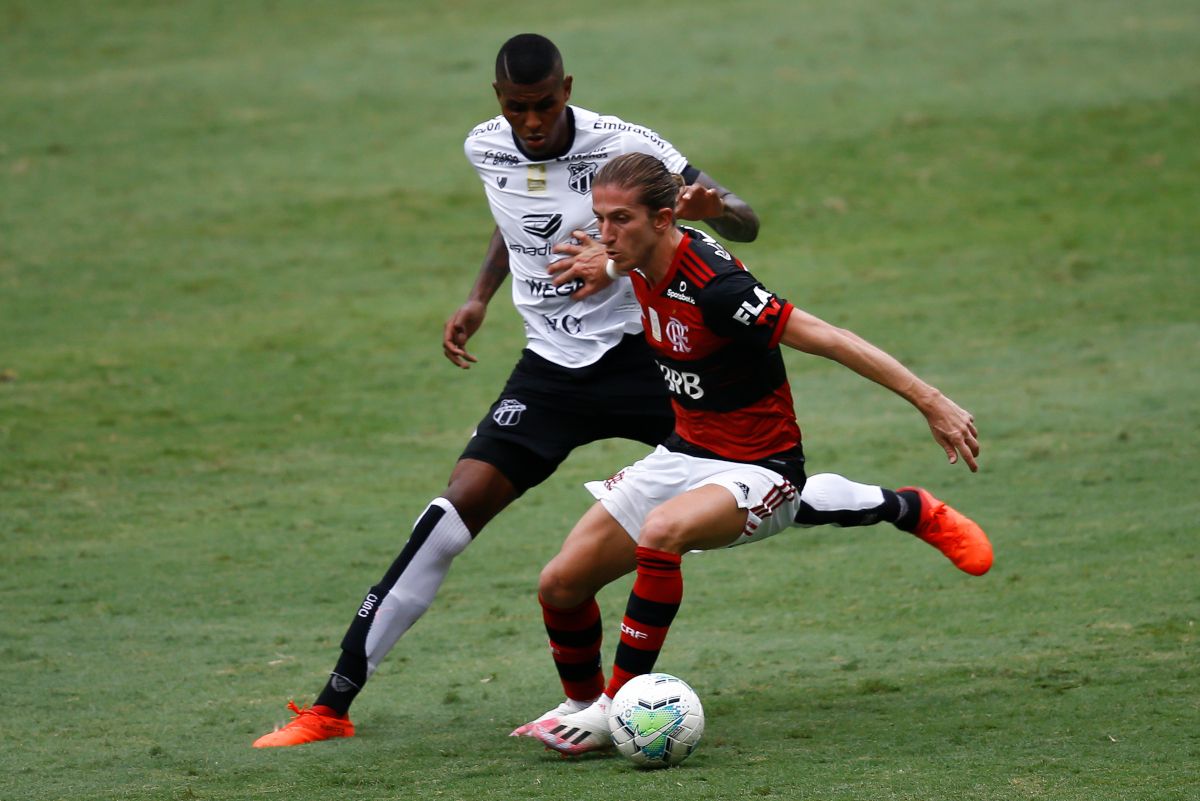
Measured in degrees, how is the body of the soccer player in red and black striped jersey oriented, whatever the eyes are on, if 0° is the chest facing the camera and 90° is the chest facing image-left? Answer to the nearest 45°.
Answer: approximately 45°

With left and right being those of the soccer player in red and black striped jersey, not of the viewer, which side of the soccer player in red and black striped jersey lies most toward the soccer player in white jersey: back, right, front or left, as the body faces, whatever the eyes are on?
right
